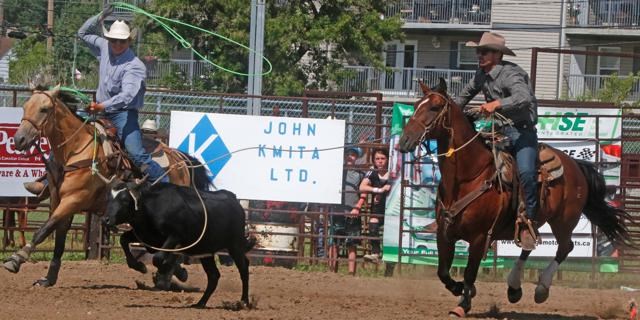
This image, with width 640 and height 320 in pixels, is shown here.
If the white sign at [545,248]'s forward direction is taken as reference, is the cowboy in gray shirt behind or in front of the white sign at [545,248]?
in front

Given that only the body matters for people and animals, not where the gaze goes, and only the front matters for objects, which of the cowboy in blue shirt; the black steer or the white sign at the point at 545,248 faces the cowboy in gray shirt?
the white sign

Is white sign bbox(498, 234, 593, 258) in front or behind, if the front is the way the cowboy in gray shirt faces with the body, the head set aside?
behind

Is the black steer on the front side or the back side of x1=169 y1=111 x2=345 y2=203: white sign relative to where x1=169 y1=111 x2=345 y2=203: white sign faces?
on the front side

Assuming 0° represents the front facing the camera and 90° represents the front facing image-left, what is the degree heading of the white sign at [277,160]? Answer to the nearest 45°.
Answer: approximately 0°

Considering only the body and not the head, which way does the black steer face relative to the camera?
to the viewer's left

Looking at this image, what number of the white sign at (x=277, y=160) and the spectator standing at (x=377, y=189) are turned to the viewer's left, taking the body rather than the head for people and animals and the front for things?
0

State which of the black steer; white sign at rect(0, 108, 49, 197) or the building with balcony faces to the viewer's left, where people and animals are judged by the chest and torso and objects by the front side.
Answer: the black steer

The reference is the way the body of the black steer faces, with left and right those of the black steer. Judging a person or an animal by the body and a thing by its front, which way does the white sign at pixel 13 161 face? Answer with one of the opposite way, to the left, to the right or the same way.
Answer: to the left

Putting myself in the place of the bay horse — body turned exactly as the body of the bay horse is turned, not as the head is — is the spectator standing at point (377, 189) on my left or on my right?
on my right

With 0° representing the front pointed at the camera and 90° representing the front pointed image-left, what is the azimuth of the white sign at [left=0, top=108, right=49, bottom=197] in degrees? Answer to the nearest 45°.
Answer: approximately 0°

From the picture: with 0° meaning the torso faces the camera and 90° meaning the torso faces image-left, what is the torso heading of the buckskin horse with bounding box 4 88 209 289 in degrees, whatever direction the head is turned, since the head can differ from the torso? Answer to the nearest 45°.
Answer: approximately 45°

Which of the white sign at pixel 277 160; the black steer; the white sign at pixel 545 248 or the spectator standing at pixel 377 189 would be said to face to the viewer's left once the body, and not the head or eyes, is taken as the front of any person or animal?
the black steer
